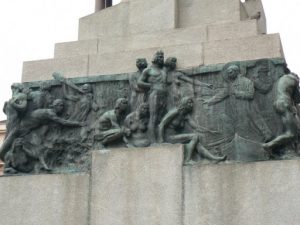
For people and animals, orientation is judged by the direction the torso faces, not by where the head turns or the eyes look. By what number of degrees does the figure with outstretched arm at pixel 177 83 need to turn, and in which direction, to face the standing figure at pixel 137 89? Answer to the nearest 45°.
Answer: approximately 135° to its right

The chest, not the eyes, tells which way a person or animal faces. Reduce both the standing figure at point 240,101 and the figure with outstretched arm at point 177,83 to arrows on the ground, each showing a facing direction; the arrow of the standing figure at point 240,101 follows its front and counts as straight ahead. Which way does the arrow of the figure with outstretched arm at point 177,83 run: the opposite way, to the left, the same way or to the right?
to the left

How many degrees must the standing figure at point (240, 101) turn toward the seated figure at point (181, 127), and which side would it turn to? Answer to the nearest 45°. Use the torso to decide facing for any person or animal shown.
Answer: approximately 45° to its right

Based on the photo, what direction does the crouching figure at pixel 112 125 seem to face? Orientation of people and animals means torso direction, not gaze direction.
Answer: to the viewer's right
